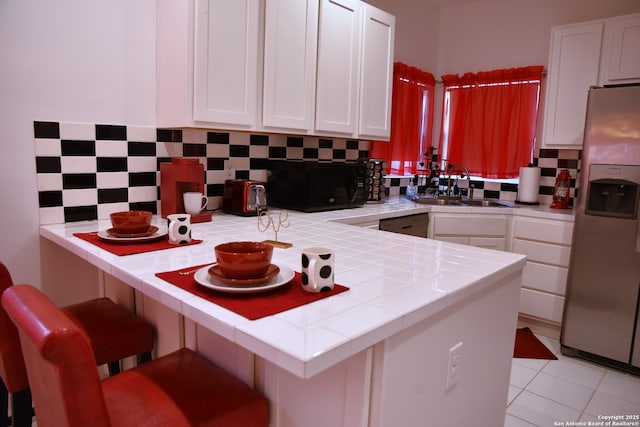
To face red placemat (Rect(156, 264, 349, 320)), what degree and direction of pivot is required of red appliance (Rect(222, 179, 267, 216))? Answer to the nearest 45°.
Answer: approximately 45° to its right

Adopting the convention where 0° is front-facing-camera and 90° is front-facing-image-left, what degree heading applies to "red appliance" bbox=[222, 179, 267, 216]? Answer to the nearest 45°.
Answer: approximately 315°

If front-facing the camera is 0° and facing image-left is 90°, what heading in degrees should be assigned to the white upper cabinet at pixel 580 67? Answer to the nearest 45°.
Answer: approximately 45°

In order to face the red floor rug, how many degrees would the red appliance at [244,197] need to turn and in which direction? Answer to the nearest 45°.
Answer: approximately 45° to its left
